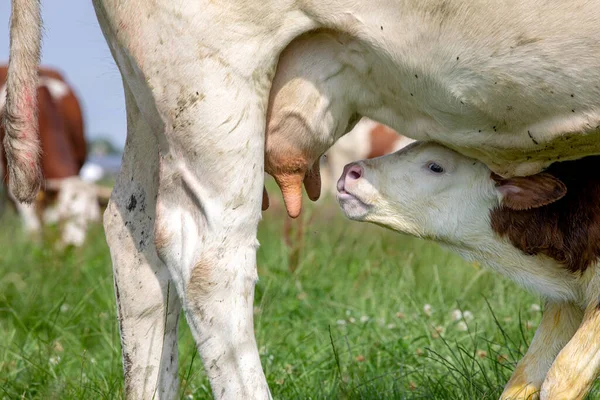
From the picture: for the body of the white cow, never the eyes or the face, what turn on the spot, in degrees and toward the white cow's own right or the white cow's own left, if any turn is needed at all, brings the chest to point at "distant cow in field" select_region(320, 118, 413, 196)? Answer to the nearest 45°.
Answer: approximately 90° to the white cow's own left

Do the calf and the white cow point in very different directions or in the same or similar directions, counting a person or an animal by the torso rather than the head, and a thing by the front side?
very different directions

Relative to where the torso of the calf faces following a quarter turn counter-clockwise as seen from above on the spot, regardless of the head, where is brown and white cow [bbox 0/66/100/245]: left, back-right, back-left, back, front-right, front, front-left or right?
back-right

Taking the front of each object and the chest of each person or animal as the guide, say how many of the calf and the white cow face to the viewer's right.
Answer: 1

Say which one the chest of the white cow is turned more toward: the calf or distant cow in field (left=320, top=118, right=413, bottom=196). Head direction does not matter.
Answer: the calf

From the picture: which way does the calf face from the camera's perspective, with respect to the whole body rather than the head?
to the viewer's left

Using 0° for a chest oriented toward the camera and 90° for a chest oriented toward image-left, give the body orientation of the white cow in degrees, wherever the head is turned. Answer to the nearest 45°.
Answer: approximately 270°
